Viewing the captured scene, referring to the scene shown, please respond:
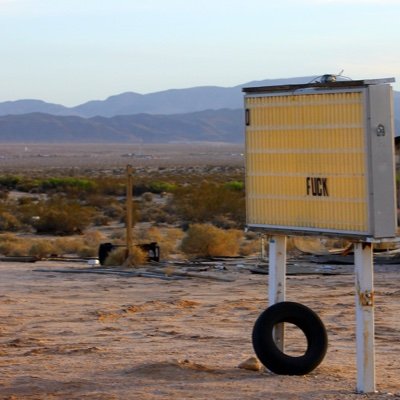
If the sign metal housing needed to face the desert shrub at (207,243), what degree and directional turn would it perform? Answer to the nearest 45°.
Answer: approximately 135° to its right

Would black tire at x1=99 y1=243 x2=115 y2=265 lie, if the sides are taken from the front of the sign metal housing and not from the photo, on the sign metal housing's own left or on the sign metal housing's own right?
on the sign metal housing's own right

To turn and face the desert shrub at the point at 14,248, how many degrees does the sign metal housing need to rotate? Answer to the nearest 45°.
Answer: approximately 90° to its right

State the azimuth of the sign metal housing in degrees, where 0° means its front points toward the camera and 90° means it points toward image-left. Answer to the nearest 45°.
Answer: approximately 45°

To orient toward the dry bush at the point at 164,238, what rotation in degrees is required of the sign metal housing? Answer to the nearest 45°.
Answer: approximately 135° to its right
